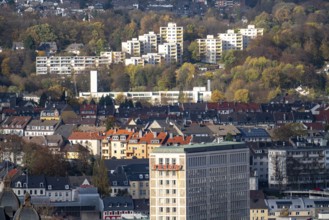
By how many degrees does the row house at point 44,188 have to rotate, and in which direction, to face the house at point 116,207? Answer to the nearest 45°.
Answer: approximately 45° to its left

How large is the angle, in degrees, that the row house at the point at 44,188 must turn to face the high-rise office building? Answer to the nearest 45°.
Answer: approximately 45° to its left

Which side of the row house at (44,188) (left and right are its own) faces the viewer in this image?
front

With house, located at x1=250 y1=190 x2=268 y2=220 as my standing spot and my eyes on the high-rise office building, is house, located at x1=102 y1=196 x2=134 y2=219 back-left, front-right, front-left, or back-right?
front-right

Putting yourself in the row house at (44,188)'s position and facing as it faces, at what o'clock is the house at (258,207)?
The house is roughly at 10 o'clock from the row house.
